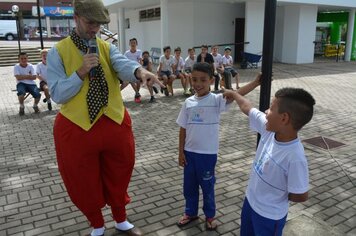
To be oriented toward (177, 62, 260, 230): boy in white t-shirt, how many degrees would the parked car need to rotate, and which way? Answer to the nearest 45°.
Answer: approximately 90° to its left

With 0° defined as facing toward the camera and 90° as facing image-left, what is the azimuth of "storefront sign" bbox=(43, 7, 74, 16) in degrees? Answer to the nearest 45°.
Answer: approximately 0°

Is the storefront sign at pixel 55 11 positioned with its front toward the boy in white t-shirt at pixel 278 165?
yes

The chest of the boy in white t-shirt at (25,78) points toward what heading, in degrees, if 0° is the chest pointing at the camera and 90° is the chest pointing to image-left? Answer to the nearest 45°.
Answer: approximately 0°

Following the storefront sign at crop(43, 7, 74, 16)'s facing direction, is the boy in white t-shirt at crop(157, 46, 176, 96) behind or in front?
in front

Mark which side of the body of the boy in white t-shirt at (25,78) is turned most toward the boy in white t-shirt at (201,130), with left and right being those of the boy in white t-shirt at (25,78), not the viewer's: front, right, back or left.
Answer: front

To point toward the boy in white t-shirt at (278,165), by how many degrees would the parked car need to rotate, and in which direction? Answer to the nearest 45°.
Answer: approximately 90° to its left

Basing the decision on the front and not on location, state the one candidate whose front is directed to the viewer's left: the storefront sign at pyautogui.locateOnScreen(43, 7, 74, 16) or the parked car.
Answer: the parked car

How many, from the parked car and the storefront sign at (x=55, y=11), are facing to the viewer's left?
1

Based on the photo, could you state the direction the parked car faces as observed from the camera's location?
facing to the left of the viewer

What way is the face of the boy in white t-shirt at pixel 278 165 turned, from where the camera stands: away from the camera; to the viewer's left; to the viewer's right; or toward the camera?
to the viewer's left

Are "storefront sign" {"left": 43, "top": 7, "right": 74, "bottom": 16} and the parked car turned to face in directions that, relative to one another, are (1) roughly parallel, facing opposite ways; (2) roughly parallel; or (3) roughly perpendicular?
roughly perpendicular

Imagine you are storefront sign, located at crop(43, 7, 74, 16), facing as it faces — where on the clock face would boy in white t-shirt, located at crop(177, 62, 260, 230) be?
The boy in white t-shirt is roughly at 12 o'clock from the storefront sign.

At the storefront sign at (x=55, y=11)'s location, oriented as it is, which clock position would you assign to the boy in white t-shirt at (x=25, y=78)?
The boy in white t-shirt is roughly at 12 o'clock from the storefront sign.
